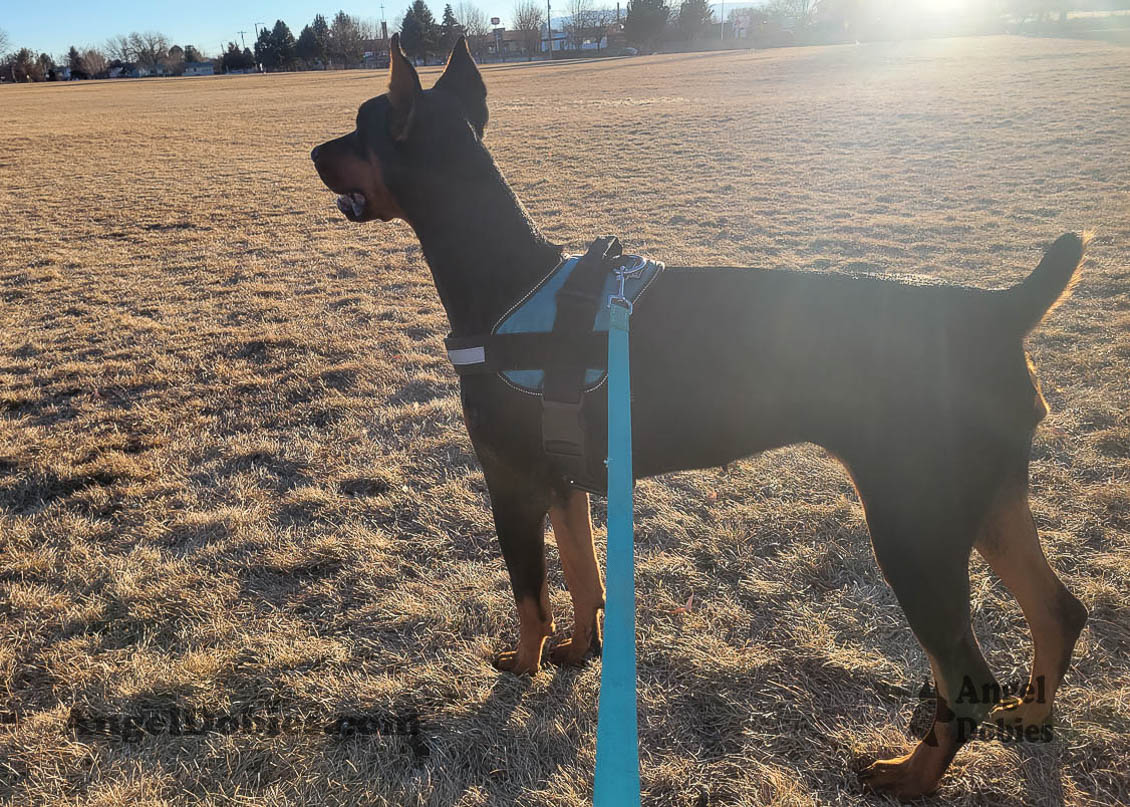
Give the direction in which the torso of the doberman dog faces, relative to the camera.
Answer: to the viewer's left
